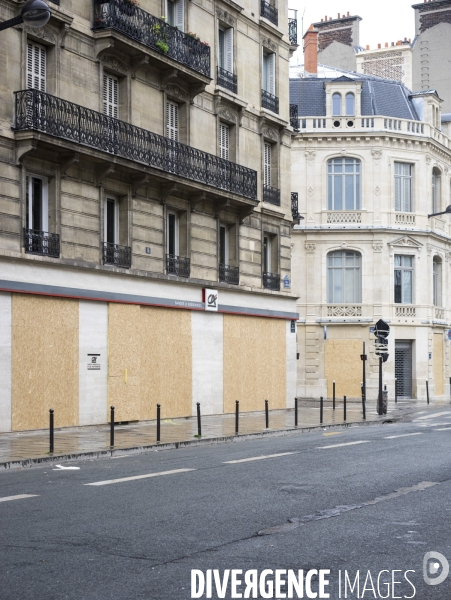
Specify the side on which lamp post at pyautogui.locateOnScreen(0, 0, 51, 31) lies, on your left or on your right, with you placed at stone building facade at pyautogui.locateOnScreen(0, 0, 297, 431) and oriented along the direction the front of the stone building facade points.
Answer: on your right

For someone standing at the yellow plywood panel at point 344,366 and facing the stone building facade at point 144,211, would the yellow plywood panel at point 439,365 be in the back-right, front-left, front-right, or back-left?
back-left

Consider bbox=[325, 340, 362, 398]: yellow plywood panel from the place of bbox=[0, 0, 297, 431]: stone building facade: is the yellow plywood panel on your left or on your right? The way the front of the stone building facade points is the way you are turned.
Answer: on your left

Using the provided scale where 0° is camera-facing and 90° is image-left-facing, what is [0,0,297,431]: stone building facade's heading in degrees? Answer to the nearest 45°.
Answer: approximately 315°

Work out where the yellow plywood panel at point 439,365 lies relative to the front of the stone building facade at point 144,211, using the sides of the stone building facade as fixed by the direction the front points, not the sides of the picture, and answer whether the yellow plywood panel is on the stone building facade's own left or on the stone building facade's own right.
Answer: on the stone building facade's own left
